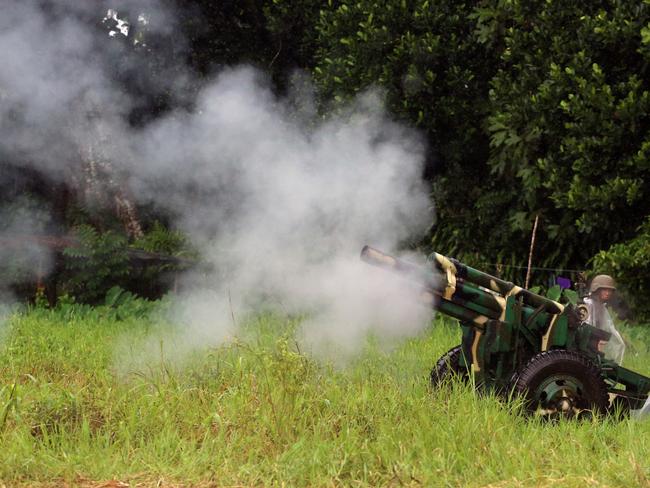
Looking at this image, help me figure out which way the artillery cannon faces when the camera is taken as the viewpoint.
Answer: facing the viewer and to the left of the viewer

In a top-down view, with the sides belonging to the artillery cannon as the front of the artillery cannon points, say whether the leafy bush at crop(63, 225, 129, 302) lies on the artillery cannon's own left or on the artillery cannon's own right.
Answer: on the artillery cannon's own right

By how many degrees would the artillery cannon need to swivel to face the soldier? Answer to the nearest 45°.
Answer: approximately 180°
